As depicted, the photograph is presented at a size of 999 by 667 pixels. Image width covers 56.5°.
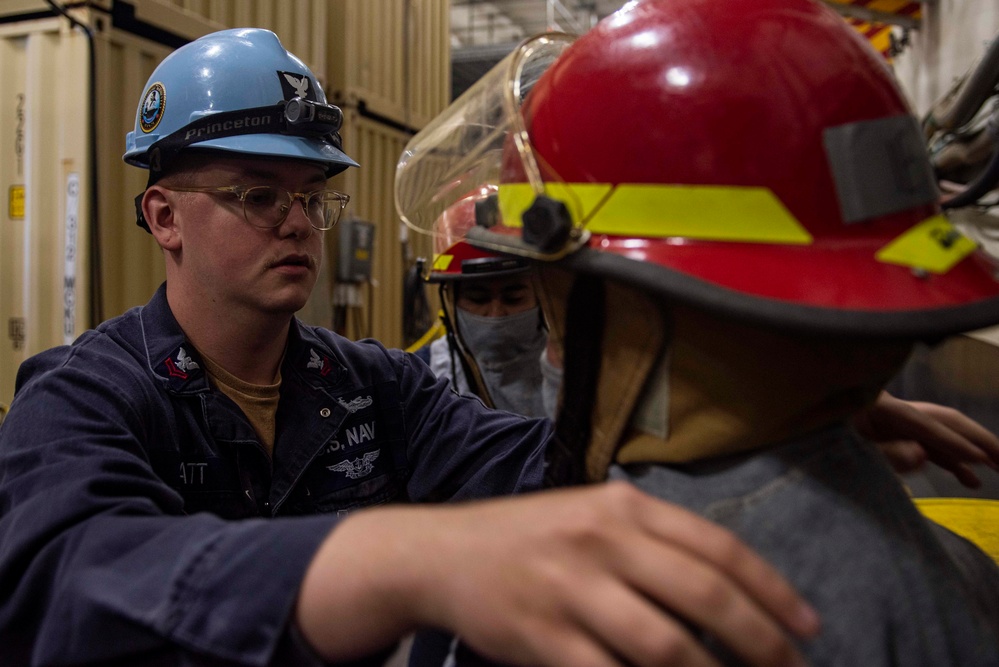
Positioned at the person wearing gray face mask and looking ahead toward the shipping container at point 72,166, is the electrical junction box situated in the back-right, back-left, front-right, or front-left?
front-right

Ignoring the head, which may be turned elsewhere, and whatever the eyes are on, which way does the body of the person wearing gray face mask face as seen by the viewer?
toward the camera

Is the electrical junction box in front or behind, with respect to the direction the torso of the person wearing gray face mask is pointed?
behind

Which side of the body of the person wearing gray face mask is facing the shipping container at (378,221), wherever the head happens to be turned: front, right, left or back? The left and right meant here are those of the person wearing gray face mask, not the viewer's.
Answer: back

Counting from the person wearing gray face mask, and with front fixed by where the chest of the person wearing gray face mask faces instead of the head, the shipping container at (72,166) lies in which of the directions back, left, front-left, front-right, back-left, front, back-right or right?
right
